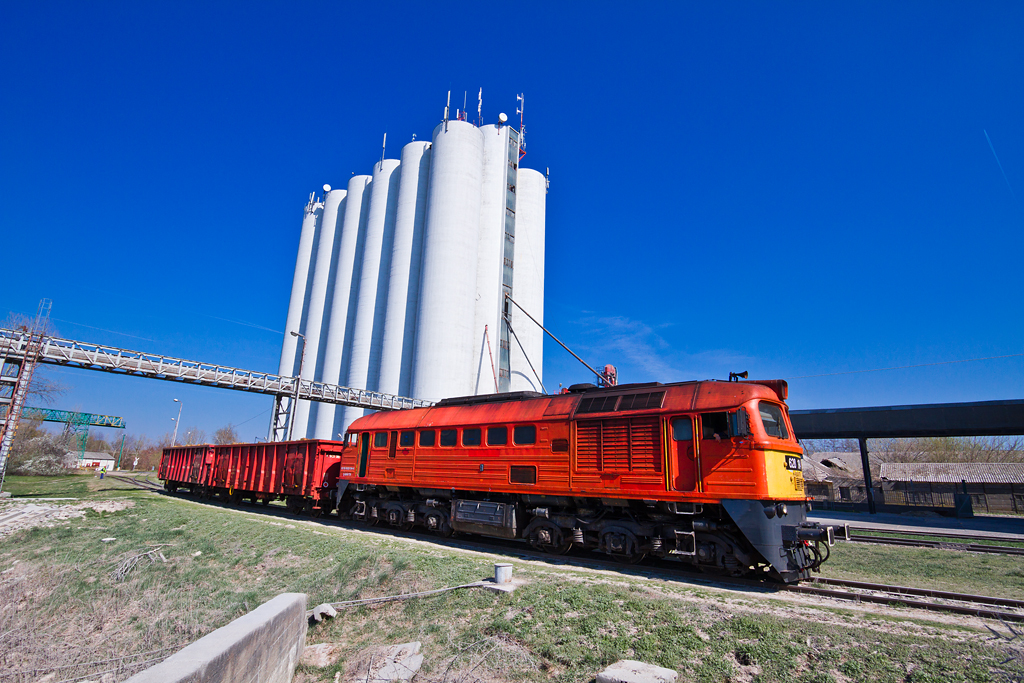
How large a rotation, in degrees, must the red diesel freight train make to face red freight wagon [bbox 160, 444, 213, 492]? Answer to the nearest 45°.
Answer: approximately 180°

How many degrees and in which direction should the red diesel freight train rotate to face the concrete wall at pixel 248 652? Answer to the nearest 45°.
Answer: approximately 90° to its right

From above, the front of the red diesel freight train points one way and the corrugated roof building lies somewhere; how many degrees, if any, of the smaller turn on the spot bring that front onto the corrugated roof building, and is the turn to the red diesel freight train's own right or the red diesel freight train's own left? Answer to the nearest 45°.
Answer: approximately 90° to the red diesel freight train's own left

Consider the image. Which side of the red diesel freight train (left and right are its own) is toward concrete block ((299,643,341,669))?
right

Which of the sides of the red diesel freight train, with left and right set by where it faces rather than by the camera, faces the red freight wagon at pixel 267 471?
back

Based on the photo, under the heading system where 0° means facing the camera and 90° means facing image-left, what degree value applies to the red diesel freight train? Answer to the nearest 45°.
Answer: approximately 315°

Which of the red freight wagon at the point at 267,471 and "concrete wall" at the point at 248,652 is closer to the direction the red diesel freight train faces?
the concrete wall

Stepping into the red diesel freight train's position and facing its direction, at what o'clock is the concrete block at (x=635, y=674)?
The concrete block is roughly at 2 o'clock from the red diesel freight train.

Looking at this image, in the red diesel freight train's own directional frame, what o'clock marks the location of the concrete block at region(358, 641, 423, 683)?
The concrete block is roughly at 3 o'clock from the red diesel freight train.

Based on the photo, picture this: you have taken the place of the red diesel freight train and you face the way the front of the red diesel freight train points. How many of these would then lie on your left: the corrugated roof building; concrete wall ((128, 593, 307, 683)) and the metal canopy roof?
2

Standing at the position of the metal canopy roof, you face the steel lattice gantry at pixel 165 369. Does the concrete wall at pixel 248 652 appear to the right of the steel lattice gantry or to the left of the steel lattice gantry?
left

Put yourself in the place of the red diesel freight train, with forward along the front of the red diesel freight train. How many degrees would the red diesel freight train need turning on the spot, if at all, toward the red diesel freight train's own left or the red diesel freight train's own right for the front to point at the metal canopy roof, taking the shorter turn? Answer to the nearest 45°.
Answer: approximately 90° to the red diesel freight train's own left

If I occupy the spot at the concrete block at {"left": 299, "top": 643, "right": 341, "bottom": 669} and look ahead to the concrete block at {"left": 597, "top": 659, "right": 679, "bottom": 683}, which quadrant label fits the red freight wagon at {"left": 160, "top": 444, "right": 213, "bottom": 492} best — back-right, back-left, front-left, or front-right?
back-left

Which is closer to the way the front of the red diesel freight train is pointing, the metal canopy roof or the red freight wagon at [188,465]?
the metal canopy roof
